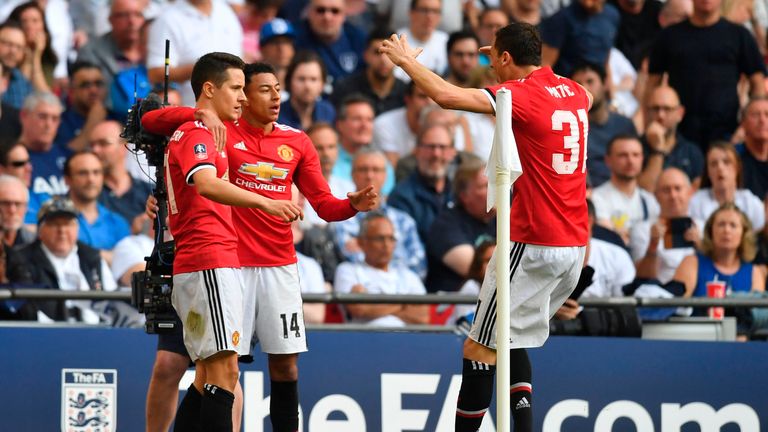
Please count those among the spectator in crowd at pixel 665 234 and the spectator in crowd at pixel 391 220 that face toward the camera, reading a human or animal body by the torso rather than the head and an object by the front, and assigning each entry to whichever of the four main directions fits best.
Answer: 2

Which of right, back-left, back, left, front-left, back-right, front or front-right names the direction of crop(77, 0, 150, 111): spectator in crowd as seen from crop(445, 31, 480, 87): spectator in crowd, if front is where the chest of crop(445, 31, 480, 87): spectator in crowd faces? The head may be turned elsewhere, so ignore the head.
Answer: right

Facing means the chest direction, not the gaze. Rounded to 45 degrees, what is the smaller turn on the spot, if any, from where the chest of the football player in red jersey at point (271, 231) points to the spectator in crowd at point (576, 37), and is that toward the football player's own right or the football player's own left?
approximately 135° to the football player's own left

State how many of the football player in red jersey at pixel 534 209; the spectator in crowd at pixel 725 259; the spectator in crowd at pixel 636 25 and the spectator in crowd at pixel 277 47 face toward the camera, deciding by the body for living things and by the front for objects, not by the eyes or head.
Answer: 3

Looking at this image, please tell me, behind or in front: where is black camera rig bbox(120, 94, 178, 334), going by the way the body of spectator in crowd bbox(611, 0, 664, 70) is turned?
in front

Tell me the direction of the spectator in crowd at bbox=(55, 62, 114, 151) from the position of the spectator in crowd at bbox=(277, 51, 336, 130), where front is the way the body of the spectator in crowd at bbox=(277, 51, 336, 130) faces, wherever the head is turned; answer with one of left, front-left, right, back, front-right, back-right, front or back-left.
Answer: right

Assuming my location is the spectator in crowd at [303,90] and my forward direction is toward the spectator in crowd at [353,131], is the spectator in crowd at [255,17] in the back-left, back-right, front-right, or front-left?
back-left

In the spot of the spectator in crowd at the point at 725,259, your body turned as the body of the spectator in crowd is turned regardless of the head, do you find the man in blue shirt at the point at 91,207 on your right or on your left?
on your right
